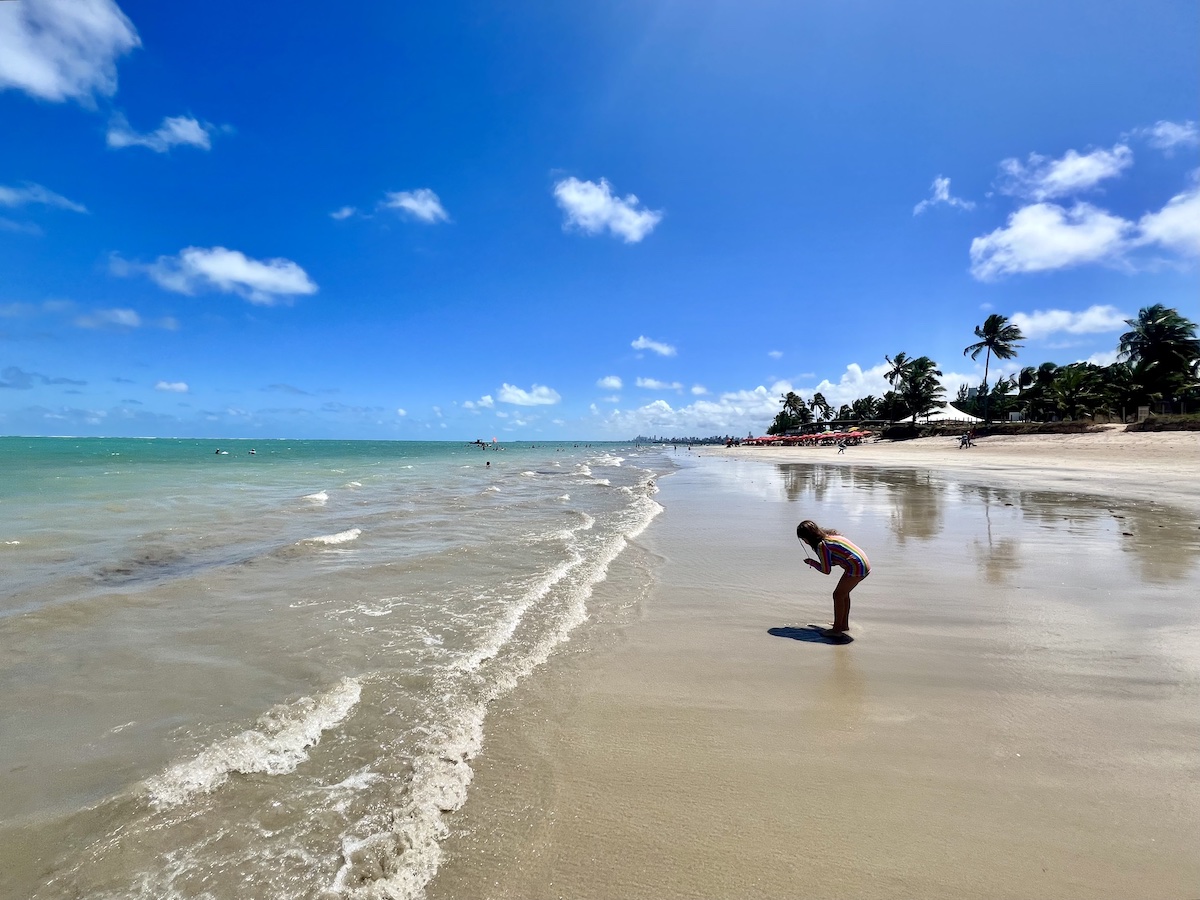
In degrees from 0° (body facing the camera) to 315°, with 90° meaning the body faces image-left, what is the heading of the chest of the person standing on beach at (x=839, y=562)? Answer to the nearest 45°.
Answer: approximately 90°

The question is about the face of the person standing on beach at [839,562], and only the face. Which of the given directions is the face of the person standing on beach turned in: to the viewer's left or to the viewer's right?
to the viewer's left
